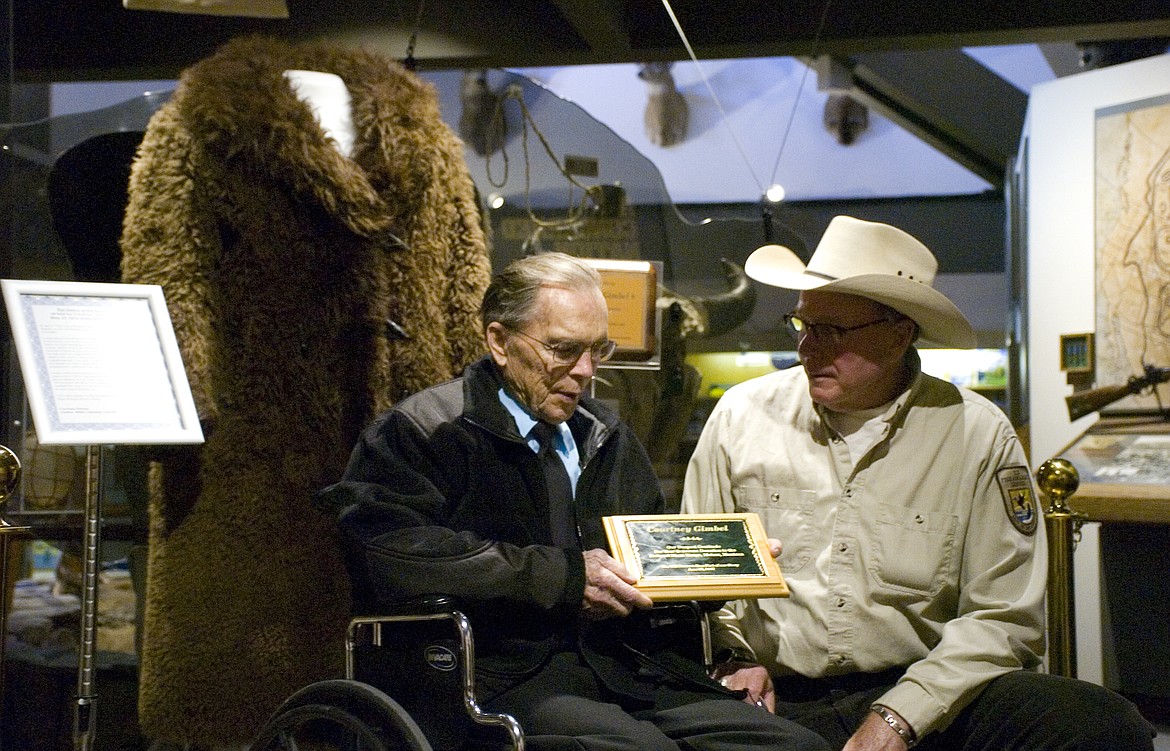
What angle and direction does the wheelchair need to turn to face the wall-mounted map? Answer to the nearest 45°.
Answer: approximately 90° to its left

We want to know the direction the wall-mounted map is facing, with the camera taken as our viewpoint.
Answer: facing the viewer and to the left of the viewer

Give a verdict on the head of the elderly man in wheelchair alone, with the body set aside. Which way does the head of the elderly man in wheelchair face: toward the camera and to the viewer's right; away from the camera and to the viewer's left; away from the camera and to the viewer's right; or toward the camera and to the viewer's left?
toward the camera and to the viewer's right

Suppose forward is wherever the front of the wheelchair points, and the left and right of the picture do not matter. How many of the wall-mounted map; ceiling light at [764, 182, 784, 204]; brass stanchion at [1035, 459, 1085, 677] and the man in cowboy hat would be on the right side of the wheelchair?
0

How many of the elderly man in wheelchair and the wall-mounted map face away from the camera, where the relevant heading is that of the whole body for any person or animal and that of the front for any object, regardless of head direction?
0

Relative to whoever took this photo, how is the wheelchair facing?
facing the viewer and to the right of the viewer

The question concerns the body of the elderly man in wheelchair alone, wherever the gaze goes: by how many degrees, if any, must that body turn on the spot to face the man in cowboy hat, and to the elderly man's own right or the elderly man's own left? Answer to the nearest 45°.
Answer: approximately 45° to the elderly man's own left

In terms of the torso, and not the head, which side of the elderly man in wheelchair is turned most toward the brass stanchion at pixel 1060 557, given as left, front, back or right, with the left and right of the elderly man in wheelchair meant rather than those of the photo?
left

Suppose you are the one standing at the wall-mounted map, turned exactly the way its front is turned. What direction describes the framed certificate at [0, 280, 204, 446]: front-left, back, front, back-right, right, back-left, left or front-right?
front

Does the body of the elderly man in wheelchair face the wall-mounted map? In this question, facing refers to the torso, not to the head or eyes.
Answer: no

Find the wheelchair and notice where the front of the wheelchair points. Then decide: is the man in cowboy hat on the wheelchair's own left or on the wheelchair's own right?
on the wheelchair's own left

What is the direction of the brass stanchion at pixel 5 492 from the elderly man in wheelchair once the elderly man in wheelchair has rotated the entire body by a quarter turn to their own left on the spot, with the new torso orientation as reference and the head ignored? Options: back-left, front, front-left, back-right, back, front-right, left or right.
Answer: back-left

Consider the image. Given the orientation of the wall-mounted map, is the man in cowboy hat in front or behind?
in front

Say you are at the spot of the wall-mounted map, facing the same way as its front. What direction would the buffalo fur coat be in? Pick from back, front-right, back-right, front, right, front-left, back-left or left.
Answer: front

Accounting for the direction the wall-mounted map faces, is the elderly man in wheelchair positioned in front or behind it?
in front

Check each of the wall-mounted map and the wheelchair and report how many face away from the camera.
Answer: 0
